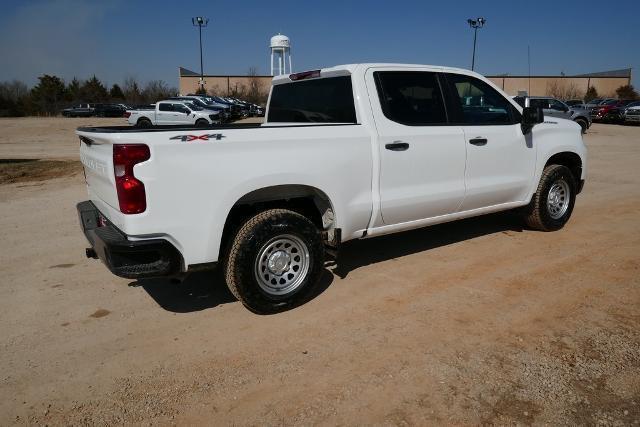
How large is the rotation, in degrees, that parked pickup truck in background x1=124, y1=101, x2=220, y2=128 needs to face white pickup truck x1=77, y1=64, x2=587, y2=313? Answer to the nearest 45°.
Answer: approximately 90° to its right

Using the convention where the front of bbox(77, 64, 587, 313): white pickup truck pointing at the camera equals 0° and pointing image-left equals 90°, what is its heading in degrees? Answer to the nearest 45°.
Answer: approximately 225°

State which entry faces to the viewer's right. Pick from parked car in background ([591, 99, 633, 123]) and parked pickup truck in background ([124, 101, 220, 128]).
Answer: the parked pickup truck in background

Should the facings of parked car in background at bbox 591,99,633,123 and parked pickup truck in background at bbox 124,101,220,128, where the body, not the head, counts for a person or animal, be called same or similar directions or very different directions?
very different directions

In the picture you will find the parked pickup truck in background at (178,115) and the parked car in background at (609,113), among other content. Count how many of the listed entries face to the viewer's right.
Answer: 1

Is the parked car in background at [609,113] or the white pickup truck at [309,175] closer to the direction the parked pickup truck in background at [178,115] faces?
the parked car in background

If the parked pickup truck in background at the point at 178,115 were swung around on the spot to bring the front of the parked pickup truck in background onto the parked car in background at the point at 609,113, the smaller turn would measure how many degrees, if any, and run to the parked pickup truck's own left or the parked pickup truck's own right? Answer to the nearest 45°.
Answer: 0° — it already faces it

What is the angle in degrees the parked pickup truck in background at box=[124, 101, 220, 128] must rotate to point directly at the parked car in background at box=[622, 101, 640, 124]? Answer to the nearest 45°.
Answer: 0° — it already faces it

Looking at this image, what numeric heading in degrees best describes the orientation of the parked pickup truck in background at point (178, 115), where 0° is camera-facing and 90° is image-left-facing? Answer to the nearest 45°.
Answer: approximately 270°

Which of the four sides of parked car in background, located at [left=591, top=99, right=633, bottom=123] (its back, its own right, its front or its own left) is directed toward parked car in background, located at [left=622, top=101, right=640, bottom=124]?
left
